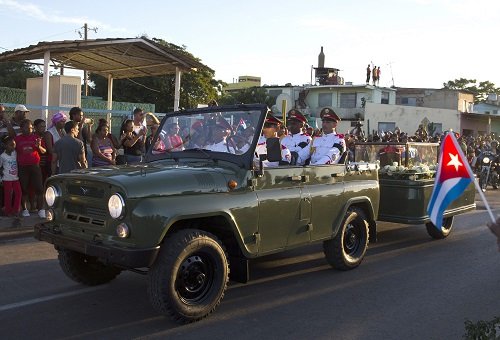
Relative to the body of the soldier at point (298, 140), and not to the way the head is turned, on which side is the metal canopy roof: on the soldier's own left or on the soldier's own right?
on the soldier's own right

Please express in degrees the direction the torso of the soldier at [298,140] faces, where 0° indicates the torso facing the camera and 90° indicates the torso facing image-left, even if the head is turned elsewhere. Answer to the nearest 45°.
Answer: approximately 45°

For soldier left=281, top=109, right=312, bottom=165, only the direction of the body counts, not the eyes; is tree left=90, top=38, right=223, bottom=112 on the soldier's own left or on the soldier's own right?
on the soldier's own right

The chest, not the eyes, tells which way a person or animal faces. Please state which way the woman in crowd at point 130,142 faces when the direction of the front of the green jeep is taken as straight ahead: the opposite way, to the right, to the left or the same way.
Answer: to the left

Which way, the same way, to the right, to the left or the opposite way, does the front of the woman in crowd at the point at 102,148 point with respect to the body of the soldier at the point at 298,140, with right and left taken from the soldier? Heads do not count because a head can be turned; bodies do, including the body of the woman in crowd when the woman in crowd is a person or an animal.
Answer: to the left
